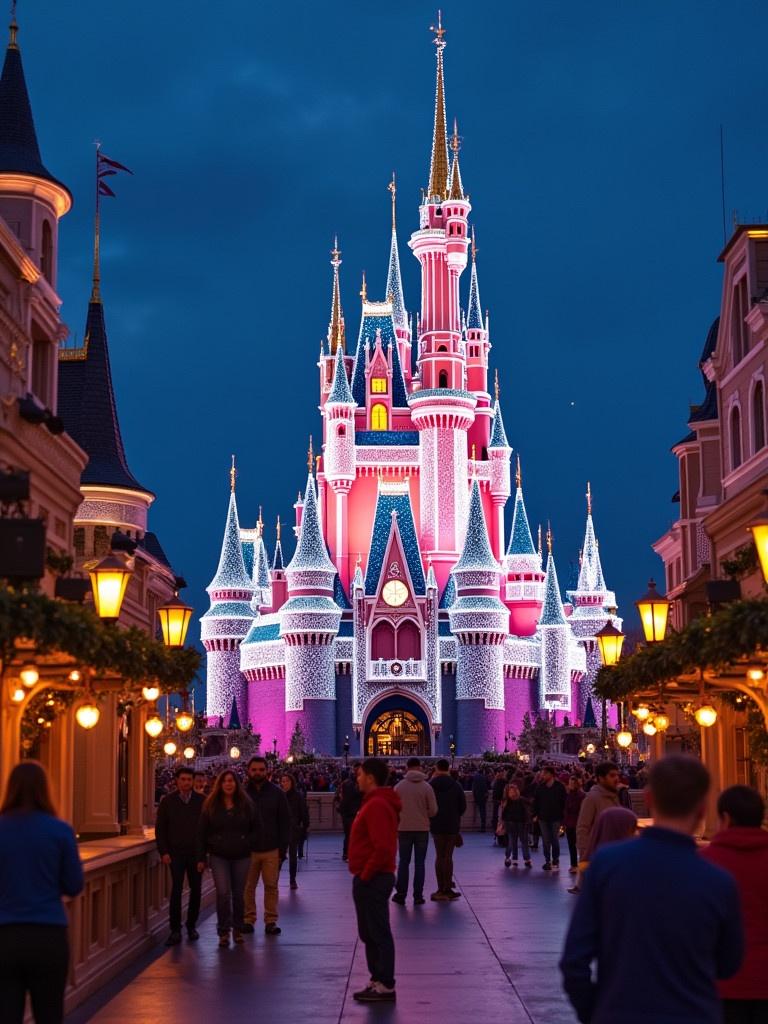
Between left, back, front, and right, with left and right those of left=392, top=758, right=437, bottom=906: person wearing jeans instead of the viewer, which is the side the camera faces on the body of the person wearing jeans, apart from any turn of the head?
back

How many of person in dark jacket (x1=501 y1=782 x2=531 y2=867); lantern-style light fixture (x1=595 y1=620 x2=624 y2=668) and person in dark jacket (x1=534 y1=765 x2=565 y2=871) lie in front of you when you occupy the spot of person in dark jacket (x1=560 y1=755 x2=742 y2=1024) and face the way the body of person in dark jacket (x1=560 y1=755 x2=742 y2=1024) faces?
3

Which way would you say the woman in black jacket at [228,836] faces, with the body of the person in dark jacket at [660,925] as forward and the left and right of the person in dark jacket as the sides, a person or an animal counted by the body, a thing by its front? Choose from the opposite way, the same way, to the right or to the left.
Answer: the opposite way

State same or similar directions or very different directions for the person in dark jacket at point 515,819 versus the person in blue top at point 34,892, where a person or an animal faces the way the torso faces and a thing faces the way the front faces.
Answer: very different directions

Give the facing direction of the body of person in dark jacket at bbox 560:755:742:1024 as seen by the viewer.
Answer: away from the camera

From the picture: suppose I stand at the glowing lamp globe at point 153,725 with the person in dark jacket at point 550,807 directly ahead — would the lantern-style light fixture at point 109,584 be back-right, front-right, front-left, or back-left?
back-right

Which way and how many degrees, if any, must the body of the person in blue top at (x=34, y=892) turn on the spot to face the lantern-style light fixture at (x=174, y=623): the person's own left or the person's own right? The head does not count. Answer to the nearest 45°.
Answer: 0° — they already face it

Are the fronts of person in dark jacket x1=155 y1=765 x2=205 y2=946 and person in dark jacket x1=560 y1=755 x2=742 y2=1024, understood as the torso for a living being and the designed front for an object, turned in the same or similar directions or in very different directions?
very different directions

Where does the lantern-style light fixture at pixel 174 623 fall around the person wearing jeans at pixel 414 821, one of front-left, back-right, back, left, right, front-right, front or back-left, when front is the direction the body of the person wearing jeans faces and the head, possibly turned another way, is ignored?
left

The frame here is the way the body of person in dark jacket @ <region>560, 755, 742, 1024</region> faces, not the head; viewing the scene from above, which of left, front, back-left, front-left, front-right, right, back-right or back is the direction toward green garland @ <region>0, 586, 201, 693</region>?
front-left

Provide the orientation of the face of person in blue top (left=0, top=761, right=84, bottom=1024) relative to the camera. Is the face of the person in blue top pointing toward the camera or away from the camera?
away from the camera

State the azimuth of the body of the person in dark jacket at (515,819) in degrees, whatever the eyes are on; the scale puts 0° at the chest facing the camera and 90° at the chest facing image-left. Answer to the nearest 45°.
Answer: approximately 0°
